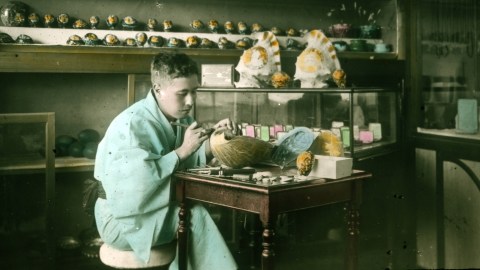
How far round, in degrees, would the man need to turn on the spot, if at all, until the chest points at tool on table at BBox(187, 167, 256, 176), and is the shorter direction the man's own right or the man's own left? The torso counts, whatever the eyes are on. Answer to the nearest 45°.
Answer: approximately 45° to the man's own right

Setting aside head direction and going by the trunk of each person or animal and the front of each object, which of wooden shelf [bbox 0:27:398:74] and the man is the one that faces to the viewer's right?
the man

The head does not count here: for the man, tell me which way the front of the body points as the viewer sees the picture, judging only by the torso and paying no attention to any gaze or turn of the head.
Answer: to the viewer's right

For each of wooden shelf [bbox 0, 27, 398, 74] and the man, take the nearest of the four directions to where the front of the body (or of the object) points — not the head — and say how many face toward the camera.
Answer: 1

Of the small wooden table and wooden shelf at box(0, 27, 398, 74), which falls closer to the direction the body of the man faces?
the small wooden table

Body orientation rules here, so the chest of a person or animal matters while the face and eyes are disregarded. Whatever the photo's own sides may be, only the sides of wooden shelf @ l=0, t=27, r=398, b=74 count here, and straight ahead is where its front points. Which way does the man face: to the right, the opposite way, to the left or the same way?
to the left
